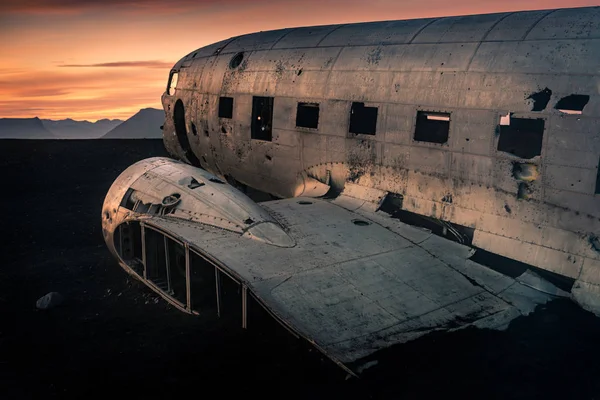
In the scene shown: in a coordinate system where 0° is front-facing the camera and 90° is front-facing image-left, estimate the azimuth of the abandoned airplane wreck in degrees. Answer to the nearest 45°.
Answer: approximately 135°
